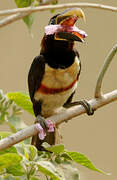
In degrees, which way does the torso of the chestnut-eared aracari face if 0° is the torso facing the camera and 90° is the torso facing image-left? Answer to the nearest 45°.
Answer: approximately 315°
